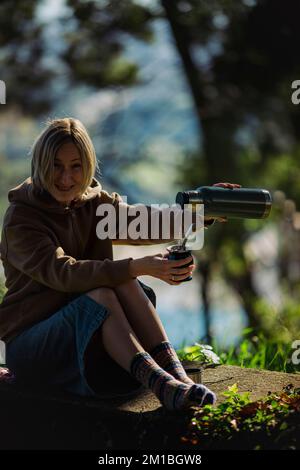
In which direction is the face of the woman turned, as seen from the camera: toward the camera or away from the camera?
toward the camera

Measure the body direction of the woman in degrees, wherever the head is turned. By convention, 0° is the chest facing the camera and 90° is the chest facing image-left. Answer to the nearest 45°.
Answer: approximately 315°
